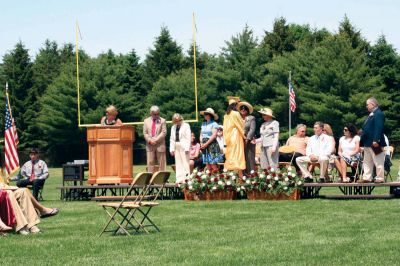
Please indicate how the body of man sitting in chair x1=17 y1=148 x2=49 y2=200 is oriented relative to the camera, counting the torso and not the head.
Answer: toward the camera

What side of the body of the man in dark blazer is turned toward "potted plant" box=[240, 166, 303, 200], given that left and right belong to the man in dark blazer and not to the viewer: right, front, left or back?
front

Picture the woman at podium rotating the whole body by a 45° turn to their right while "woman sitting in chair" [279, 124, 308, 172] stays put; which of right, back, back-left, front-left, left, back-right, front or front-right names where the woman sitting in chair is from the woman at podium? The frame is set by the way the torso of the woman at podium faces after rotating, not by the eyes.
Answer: back-left

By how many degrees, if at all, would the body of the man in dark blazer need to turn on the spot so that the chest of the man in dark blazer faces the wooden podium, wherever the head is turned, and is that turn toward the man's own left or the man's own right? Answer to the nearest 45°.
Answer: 0° — they already face it

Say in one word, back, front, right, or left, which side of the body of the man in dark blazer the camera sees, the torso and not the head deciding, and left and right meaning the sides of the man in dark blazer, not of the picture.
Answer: left

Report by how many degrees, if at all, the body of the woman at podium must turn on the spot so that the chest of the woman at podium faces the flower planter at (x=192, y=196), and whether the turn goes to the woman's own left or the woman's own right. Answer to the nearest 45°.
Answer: approximately 45° to the woman's own left
